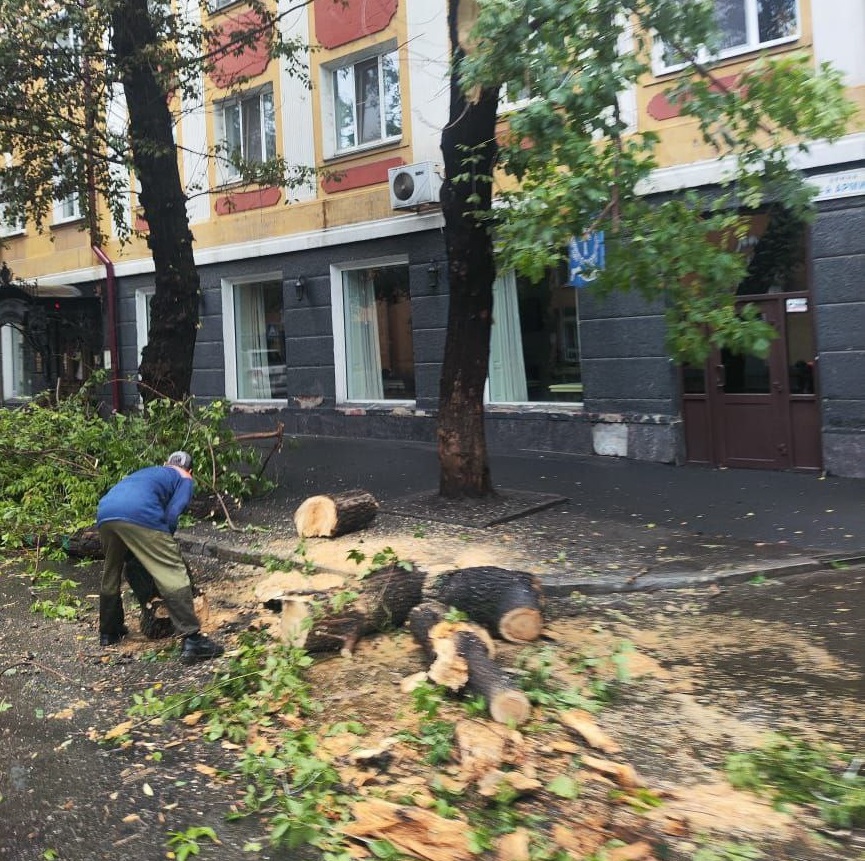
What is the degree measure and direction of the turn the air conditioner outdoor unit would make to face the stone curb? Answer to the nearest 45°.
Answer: approximately 45° to its left

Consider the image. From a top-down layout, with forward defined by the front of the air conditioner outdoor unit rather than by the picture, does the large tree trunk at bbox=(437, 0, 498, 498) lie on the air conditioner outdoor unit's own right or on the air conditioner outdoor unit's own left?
on the air conditioner outdoor unit's own left

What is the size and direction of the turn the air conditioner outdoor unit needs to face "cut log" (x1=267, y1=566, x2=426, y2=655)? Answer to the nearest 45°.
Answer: approximately 45° to its left

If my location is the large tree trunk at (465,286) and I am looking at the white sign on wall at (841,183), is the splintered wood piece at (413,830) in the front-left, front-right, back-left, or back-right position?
back-right

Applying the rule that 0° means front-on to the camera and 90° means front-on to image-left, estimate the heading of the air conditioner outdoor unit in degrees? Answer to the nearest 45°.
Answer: approximately 45°

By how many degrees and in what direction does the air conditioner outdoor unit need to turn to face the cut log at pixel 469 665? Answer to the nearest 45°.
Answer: approximately 45° to its left

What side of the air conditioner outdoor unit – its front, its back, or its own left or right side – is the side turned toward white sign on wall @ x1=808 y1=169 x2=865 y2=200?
left

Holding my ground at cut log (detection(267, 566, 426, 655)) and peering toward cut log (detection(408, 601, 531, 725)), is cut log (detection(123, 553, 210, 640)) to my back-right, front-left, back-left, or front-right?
back-right
